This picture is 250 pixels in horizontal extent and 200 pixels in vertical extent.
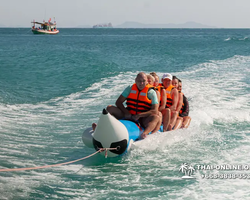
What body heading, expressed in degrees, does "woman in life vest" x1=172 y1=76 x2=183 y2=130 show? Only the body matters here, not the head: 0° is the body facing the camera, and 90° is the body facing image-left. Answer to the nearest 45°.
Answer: approximately 45°
